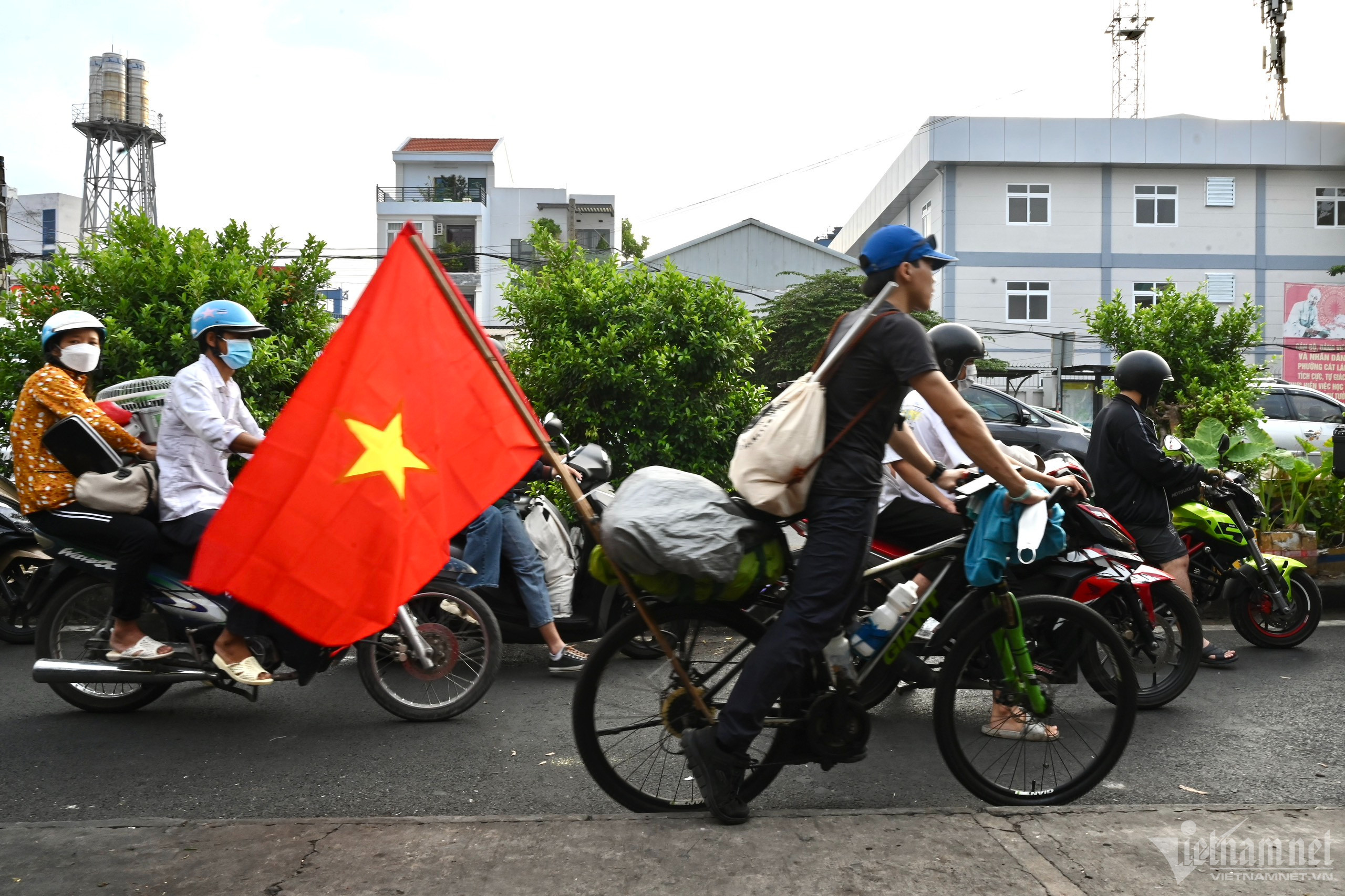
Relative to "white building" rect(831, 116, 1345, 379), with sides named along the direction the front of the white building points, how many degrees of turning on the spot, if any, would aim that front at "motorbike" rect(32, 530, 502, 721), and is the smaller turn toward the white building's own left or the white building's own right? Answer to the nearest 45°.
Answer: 0° — it already faces it

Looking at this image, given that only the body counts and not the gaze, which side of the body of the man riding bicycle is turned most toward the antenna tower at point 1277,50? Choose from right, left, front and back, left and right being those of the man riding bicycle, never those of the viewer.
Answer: left

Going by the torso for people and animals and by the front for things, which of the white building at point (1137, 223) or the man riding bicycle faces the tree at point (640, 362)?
the white building

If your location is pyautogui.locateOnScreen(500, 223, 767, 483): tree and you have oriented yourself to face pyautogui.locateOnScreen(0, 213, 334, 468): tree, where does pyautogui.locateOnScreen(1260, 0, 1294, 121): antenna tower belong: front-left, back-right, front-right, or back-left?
back-right

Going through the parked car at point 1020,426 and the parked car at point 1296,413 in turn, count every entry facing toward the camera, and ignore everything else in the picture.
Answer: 0

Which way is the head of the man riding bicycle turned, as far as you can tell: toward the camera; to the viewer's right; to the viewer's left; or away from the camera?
to the viewer's right
